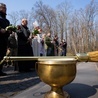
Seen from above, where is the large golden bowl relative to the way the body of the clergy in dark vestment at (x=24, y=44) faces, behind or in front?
in front

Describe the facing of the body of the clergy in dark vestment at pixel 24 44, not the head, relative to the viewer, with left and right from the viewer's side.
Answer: facing the viewer and to the right of the viewer
